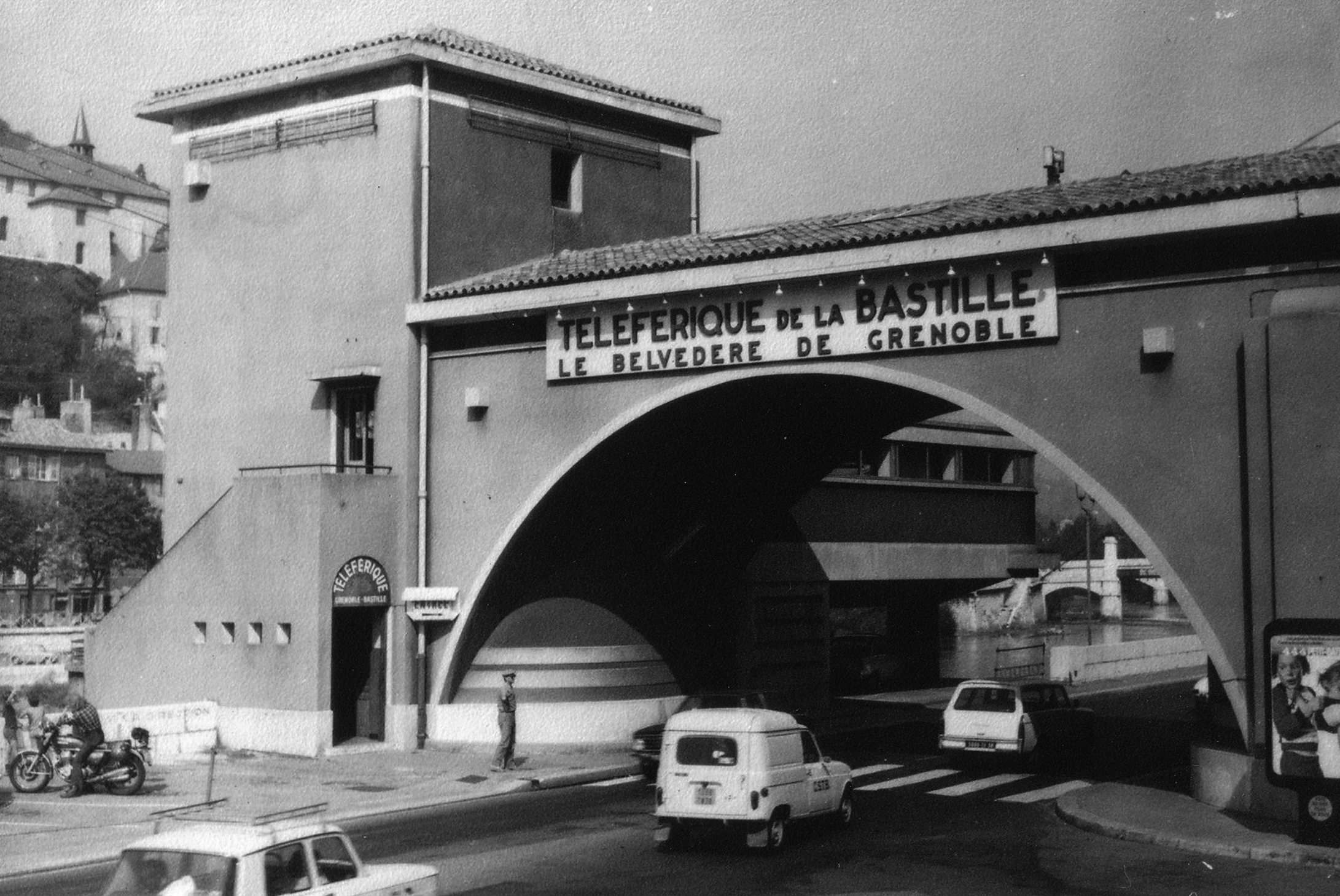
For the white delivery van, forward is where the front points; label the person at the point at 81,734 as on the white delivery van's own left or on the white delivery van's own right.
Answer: on the white delivery van's own left

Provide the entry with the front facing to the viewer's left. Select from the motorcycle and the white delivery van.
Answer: the motorcycle

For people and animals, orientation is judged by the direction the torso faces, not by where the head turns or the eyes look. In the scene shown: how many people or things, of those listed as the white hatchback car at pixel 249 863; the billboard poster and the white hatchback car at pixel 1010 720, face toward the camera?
1

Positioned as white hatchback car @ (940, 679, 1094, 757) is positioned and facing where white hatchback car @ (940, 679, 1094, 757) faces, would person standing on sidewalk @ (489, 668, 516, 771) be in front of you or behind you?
behind

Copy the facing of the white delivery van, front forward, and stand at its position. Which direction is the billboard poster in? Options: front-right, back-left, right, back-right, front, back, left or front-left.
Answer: front-right

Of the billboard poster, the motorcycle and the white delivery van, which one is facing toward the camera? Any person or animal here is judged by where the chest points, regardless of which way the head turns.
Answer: the billboard poster

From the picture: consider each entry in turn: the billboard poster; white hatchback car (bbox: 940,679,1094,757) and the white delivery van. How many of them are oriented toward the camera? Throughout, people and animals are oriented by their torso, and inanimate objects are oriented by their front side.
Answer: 1

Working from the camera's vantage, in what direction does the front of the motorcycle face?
facing to the left of the viewer

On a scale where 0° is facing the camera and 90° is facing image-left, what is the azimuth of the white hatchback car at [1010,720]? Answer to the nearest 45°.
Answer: approximately 225°

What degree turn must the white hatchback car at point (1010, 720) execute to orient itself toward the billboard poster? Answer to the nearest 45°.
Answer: approximately 135° to its right

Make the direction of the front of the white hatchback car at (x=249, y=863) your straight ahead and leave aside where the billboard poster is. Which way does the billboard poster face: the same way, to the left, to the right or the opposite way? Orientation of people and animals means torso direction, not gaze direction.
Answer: the opposite way

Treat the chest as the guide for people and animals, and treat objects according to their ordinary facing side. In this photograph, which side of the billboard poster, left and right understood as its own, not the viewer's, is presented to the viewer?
front

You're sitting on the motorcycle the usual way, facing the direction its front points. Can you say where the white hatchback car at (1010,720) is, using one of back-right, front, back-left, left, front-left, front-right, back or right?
back

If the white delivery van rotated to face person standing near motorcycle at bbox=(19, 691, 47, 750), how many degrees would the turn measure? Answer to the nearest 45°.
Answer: approximately 90° to its left
